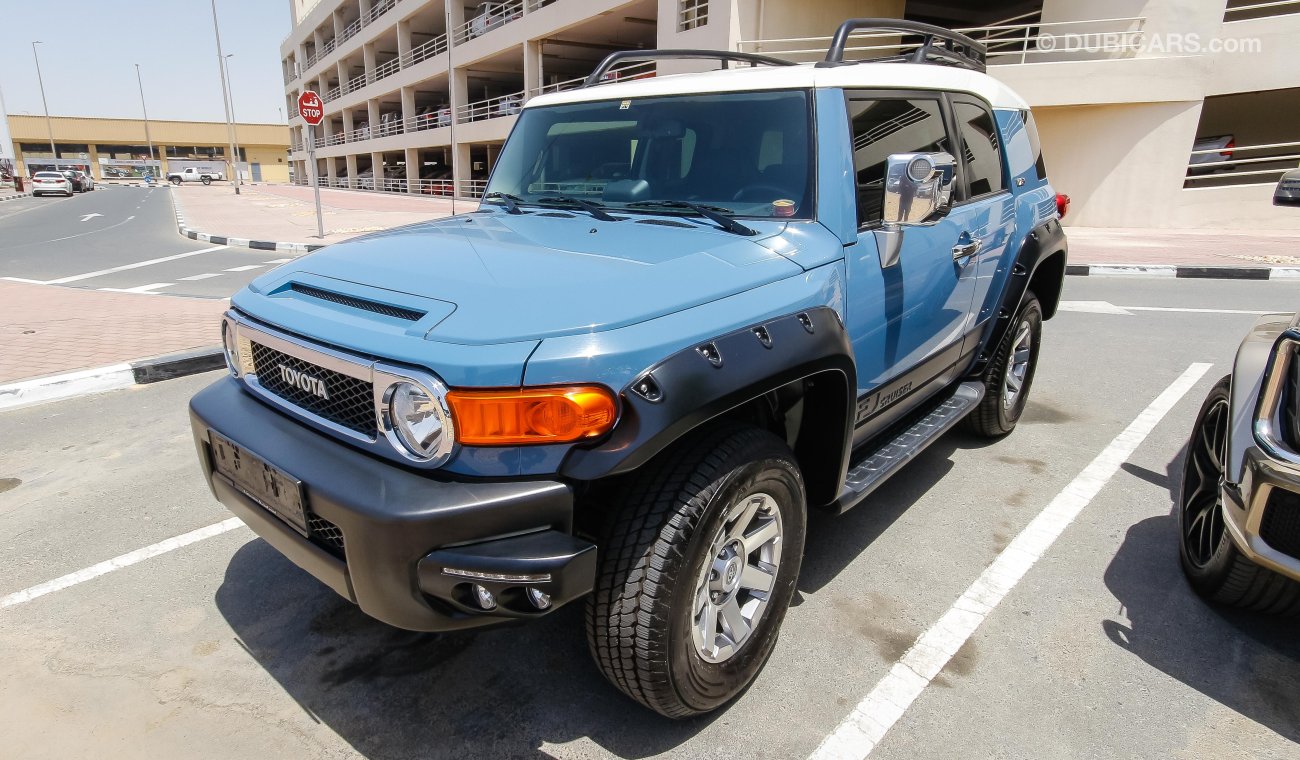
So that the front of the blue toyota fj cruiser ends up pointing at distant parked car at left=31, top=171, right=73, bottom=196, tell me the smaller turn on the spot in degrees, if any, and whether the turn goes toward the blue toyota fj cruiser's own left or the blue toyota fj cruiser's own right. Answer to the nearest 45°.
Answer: approximately 90° to the blue toyota fj cruiser's own right

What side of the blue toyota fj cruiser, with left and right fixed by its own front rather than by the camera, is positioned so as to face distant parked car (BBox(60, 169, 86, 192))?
right

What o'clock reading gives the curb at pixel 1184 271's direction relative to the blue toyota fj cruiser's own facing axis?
The curb is roughly at 6 o'clock from the blue toyota fj cruiser.

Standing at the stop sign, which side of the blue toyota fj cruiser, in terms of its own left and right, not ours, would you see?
right

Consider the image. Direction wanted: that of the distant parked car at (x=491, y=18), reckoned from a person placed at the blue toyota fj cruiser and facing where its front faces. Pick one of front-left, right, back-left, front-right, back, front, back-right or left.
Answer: back-right

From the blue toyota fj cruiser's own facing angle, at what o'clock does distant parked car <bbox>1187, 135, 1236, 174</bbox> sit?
The distant parked car is roughly at 6 o'clock from the blue toyota fj cruiser.

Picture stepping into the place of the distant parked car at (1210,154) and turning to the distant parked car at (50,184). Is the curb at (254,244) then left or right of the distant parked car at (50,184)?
left

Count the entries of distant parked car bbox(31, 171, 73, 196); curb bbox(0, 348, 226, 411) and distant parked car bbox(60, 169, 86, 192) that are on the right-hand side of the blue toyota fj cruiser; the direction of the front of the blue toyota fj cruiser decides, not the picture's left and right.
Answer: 3

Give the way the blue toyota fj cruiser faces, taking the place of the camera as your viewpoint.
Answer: facing the viewer and to the left of the viewer

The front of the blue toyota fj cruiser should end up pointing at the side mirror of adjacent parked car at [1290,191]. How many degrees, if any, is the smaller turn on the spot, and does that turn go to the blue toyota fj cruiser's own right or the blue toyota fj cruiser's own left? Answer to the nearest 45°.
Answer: approximately 135° to the blue toyota fj cruiser's own left

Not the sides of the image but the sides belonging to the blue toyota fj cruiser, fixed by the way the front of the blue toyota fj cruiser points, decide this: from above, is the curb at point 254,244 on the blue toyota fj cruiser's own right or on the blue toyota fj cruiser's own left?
on the blue toyota fj cruiser's own right

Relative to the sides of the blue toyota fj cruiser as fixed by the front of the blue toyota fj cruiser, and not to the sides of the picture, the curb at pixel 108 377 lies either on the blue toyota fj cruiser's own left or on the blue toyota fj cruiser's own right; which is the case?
on the blue toyota fj cruiser's own right
